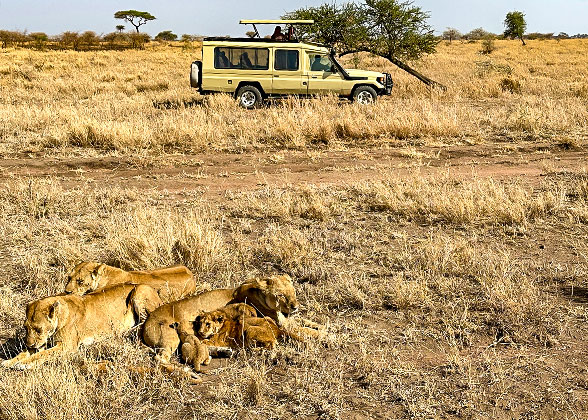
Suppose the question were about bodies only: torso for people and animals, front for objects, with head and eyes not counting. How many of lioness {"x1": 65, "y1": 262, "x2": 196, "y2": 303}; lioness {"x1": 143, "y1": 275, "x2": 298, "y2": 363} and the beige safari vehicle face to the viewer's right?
2

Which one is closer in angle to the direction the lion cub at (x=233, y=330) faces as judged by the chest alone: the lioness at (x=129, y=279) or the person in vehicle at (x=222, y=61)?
the lioness

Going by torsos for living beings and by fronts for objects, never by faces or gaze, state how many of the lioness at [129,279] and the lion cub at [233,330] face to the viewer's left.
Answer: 2

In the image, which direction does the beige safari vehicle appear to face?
to the viewer's right

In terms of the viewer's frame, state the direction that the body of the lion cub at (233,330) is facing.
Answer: to the viewer's left

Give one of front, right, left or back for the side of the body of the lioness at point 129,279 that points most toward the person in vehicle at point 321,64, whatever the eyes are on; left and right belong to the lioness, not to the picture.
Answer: right

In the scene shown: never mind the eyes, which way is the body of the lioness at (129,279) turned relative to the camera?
to the viewer's left

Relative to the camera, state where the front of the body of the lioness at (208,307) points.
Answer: to the viewer's right

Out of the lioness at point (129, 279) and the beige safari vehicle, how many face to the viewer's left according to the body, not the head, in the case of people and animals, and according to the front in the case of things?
1

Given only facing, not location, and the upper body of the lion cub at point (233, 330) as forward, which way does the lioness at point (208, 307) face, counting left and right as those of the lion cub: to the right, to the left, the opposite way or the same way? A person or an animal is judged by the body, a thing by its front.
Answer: the opposite way

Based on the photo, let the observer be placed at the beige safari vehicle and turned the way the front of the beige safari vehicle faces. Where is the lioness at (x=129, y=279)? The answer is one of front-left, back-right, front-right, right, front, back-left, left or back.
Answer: right

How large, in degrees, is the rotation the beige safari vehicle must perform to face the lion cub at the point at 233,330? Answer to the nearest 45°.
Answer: approximately 90° to its right

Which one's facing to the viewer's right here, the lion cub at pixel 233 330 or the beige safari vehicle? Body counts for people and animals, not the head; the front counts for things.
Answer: the beige safari vehicle

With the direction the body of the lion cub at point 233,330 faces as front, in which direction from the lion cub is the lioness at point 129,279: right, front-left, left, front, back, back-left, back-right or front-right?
front-right
